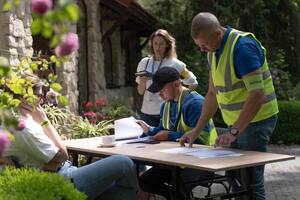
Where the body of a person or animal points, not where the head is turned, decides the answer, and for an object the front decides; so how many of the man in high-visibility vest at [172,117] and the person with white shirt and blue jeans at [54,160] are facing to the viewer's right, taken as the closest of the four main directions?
1

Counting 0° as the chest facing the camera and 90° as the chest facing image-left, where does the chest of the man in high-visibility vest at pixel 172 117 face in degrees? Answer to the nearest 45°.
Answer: approximately 45°

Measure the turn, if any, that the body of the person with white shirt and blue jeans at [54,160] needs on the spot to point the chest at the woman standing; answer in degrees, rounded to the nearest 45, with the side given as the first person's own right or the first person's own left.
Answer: approximately 45° to the first person's own left

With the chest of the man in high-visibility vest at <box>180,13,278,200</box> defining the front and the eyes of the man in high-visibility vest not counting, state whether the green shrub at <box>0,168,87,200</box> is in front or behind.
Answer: in front

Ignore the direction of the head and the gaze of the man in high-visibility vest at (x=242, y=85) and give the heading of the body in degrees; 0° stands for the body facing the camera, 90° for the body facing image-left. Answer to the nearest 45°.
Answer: approximately 45°

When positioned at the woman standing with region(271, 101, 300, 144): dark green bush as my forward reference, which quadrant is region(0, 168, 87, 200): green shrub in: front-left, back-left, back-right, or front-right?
back-right

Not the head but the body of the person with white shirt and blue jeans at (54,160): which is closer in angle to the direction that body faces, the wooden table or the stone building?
the wooden table

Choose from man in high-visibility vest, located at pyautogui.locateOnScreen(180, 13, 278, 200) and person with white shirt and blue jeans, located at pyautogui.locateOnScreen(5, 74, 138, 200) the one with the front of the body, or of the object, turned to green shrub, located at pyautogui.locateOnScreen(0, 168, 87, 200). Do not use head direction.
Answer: the man in high-visibility vest

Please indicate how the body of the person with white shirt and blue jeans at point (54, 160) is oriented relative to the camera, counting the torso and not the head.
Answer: to the viewer's right

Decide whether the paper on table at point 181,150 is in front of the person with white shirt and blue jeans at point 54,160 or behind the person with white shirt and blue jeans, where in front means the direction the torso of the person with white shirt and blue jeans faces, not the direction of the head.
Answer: in front
